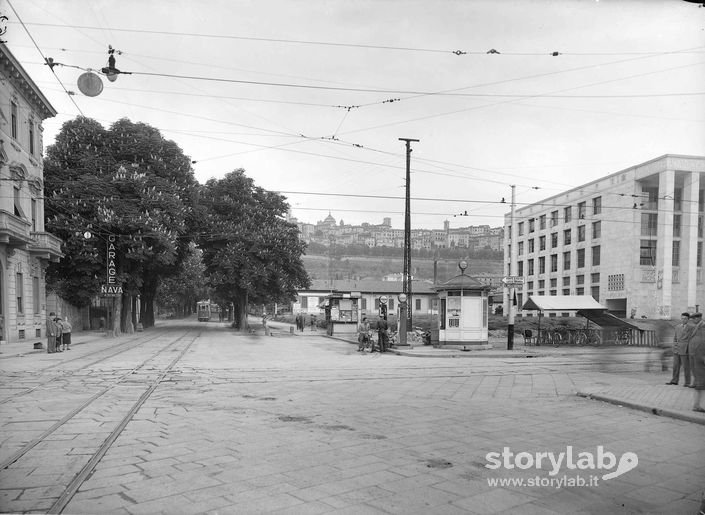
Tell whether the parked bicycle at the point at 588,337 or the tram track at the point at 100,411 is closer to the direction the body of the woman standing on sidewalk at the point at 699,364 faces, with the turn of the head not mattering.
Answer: the tram track

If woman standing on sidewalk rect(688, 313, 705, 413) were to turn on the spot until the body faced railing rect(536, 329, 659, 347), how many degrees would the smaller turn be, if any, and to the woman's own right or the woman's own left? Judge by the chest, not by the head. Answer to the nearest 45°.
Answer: approximately 90° to the woman's own right

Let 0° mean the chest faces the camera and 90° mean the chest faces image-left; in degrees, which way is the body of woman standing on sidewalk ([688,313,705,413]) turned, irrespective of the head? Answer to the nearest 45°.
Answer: approximately 90°
